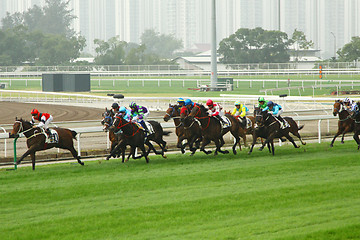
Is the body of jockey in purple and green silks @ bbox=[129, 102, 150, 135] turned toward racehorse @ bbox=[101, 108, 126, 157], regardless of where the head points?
yes

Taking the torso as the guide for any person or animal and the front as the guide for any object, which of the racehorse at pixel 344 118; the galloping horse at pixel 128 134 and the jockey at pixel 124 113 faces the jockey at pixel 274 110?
the racehorse

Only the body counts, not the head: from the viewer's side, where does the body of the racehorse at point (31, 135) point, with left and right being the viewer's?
facing to the left of the viewer

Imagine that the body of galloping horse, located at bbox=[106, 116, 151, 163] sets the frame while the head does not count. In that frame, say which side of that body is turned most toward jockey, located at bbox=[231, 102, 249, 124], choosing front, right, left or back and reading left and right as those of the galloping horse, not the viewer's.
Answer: back

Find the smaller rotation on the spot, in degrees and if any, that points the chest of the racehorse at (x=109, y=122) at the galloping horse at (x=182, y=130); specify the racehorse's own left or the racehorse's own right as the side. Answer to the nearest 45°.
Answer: approximately 180°

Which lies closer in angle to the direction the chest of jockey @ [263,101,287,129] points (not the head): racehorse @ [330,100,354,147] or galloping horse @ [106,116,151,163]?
the galloping horse
